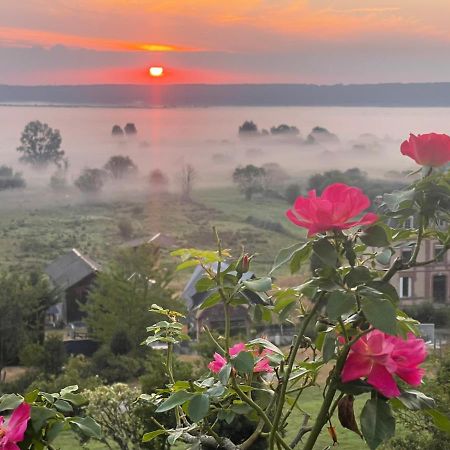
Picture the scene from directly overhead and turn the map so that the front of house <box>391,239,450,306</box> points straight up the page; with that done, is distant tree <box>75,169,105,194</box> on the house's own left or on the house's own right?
on the house's own right

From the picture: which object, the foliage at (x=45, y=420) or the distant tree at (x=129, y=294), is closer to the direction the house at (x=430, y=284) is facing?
the foliage

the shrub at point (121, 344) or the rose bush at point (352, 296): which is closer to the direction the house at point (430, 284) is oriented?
the rose bush

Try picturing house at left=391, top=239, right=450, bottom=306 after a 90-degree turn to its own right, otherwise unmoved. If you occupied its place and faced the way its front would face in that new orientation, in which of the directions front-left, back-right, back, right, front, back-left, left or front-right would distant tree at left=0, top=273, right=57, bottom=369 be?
front

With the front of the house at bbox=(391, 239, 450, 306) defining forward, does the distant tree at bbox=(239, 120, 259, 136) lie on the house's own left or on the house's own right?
on the house's own right

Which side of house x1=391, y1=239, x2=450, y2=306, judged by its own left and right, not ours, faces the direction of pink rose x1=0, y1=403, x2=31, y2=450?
front

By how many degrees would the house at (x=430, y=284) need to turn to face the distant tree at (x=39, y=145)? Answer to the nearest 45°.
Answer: approximately 90° to its right

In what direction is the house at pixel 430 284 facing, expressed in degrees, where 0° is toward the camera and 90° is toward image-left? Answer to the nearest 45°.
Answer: approximately 0°

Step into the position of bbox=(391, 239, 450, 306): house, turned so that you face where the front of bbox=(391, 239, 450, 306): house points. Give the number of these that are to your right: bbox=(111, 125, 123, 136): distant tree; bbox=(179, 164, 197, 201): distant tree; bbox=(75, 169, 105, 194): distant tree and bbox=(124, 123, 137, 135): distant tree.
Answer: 4
